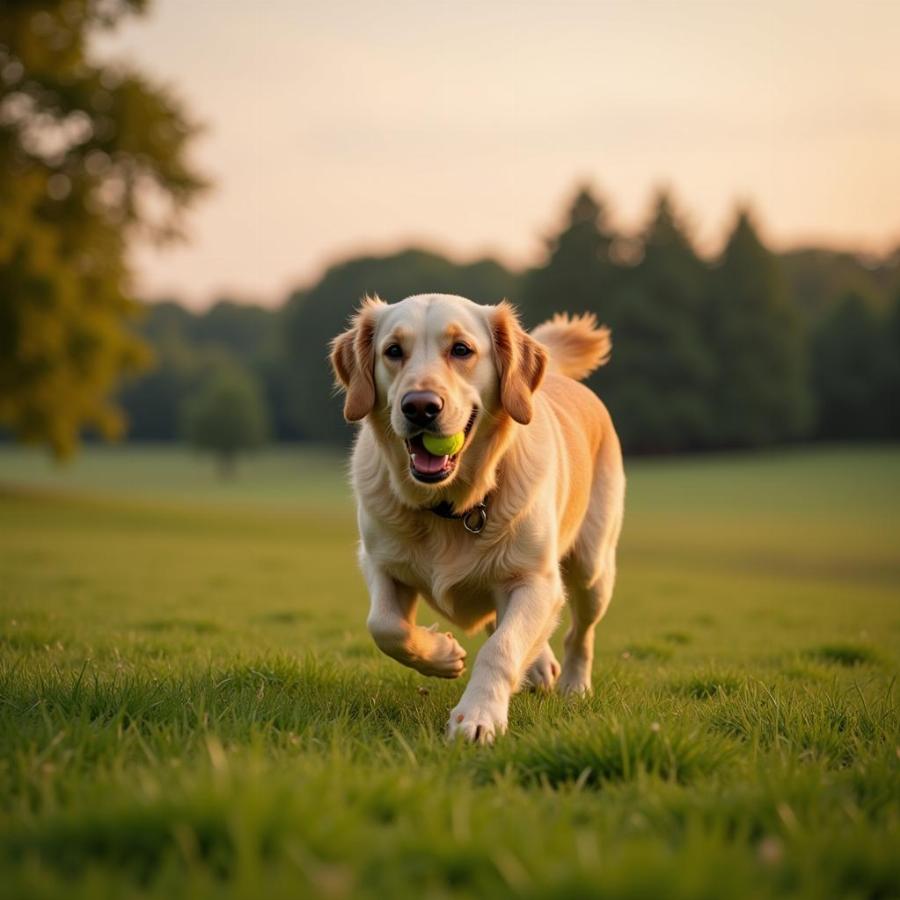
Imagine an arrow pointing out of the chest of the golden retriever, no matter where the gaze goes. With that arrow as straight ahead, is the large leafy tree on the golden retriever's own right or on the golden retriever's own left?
on the golden retriever's own right

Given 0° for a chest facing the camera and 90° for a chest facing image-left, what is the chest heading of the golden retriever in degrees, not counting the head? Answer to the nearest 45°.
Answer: approximately 45°
